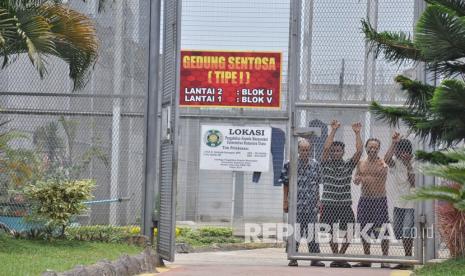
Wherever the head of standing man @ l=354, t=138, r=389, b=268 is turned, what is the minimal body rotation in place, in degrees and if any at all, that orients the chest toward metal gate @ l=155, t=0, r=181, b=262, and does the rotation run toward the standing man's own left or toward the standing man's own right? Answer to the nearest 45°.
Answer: approximately 90° to the standing man's own right

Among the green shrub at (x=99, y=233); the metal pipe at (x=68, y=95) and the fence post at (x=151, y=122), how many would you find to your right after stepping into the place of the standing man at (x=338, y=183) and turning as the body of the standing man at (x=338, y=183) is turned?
3

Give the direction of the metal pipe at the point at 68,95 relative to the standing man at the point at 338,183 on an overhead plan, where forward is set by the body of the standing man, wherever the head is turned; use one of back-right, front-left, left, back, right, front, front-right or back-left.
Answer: right

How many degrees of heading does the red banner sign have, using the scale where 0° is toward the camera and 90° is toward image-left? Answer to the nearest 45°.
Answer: approximately 0°

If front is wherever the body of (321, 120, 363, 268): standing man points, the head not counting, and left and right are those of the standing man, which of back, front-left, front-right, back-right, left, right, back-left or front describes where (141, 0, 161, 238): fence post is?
right

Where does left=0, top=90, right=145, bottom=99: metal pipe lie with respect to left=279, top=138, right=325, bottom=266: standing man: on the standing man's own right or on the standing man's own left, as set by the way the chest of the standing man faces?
on the standing man's own right

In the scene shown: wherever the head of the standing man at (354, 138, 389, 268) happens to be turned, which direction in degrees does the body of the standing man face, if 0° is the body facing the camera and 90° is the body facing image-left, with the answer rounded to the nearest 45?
approximately 0°
